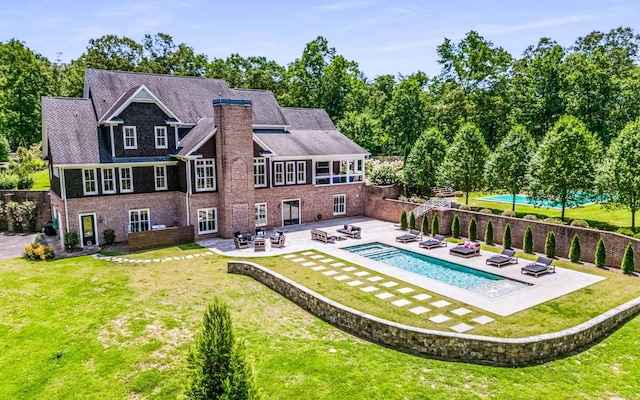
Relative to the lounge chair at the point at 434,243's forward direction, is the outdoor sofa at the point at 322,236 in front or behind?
in front

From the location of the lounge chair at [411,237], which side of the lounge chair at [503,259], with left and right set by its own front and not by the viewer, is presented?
right

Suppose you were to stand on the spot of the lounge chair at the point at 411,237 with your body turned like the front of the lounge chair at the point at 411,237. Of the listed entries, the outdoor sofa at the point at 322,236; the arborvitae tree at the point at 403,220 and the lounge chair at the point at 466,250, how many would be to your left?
1

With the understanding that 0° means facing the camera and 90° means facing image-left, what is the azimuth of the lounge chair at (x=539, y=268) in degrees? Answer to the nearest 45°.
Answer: approximately 45°

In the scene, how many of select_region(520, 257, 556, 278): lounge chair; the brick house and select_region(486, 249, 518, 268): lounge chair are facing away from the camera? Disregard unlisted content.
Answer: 1

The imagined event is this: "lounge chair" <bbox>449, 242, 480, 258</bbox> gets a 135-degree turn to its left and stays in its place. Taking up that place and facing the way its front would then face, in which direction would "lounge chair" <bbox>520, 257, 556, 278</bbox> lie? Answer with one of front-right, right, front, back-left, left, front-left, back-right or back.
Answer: front-right

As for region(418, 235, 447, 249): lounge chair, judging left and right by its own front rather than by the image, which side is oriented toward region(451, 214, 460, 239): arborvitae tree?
back

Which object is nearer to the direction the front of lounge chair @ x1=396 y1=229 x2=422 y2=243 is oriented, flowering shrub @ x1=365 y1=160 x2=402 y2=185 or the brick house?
the brick house

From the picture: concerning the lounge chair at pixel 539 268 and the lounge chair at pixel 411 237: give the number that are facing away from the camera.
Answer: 0

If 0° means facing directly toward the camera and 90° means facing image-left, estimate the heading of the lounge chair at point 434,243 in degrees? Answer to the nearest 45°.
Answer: approximately 45°

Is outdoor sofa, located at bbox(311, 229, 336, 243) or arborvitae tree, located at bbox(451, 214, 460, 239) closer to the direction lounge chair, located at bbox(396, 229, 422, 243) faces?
the outdoor sofa

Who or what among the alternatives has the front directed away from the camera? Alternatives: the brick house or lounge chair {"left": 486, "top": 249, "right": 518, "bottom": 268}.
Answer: the brick house

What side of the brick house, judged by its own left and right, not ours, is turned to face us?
back

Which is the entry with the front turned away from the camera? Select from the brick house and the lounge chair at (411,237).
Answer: the brick house

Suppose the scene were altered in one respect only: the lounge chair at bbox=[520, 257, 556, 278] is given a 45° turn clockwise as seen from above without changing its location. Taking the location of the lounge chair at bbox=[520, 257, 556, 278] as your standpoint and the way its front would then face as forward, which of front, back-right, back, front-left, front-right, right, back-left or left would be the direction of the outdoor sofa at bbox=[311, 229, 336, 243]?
front

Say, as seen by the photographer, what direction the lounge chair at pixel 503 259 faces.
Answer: facing the viewer and to the left of the viewer
